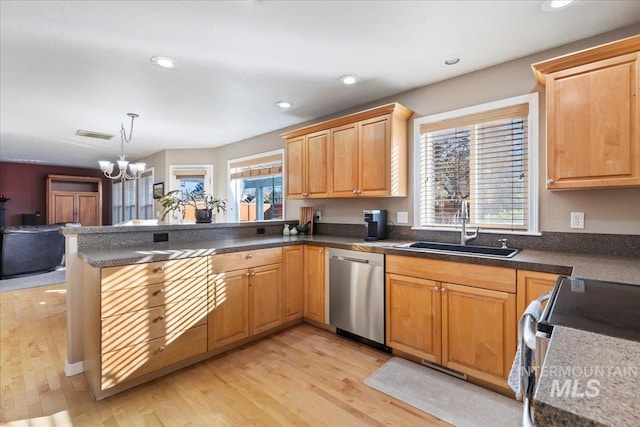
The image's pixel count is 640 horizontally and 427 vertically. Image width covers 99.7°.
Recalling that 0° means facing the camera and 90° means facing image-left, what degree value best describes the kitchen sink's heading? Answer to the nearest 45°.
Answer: approximately 0°

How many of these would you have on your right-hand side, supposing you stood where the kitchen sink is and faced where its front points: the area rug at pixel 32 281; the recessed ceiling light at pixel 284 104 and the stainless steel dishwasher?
3

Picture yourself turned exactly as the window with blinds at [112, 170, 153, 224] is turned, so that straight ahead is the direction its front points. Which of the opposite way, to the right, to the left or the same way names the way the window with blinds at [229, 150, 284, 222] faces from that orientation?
the same way

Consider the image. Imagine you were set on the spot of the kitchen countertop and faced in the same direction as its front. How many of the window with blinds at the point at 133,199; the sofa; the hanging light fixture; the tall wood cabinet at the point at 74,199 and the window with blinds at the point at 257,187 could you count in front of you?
0

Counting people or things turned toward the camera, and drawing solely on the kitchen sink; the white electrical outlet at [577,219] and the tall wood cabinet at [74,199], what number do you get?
3

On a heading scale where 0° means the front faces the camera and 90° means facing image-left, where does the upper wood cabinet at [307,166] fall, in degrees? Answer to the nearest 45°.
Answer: approximately 45°

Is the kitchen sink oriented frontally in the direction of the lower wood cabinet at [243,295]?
no

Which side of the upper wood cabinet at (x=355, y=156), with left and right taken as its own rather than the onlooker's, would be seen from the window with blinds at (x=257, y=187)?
right

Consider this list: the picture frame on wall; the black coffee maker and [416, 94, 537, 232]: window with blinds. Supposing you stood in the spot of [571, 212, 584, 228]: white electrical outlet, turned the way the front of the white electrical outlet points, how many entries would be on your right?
3

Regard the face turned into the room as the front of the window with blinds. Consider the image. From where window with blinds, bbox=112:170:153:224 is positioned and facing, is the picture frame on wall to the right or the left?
on its left

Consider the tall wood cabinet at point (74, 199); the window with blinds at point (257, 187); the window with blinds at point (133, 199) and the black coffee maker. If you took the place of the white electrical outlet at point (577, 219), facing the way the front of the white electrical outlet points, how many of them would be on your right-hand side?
4

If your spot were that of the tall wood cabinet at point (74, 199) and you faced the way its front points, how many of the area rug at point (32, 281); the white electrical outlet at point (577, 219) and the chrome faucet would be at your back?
0

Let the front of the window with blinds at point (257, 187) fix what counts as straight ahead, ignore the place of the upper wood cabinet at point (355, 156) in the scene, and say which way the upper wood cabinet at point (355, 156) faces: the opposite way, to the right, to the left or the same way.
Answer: the same way

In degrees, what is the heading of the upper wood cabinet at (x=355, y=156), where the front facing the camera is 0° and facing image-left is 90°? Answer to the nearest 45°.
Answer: approximately 45°

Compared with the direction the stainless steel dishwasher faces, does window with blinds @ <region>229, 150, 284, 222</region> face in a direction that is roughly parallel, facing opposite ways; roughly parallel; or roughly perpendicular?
roughly parallel

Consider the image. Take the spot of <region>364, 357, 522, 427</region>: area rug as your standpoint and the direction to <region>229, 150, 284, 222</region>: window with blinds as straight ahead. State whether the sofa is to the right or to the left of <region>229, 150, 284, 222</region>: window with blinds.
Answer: left
